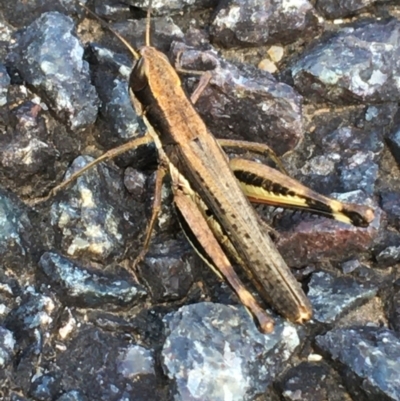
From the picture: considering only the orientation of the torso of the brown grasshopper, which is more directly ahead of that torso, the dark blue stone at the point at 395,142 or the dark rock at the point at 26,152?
the dark rock

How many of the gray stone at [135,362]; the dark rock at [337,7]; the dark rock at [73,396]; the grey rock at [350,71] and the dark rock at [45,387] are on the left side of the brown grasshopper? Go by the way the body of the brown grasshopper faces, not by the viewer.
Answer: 3

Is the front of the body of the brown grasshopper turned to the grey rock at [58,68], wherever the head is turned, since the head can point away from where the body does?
yes

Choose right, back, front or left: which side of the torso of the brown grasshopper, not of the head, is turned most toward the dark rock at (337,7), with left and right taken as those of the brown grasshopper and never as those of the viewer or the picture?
right

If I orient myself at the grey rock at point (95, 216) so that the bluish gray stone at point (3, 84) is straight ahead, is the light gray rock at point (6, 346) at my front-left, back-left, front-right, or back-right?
back-left

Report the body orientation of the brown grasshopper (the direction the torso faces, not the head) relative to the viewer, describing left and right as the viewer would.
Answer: facing away from the viewer and to the left of the viewer

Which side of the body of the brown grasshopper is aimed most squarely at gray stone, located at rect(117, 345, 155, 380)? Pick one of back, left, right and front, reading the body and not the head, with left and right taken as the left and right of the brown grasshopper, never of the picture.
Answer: left

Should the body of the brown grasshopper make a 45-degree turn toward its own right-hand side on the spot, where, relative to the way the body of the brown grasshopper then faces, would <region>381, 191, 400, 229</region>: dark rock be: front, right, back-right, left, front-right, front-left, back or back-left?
right

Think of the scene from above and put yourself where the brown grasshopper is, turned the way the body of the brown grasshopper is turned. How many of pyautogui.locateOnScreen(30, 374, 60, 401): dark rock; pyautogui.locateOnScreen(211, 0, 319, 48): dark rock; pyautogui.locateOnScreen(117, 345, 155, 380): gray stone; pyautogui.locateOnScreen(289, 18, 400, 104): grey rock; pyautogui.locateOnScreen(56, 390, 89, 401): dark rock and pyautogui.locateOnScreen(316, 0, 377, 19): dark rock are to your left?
3

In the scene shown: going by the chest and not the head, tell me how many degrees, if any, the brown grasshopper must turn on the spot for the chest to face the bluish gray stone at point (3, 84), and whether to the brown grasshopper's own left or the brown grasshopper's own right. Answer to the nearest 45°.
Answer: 0° — it already faces it

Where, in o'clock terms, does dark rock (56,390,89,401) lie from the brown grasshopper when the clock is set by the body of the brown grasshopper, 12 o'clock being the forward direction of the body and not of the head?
The dark rock is roughly at 9 o'clock from the brown grasshopper.

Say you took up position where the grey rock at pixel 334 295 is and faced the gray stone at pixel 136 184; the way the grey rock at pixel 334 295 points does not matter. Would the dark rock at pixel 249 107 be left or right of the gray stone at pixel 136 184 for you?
right

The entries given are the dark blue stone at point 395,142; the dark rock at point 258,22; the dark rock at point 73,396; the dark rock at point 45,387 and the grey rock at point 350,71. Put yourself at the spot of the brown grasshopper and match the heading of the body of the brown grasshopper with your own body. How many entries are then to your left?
2
